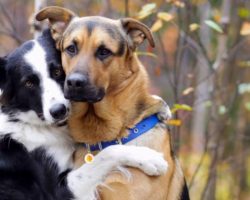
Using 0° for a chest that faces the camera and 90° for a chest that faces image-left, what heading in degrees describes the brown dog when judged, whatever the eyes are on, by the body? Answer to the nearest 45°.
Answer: approximately 45°

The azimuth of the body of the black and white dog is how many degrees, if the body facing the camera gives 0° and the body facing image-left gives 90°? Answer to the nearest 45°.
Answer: approximately 315°
